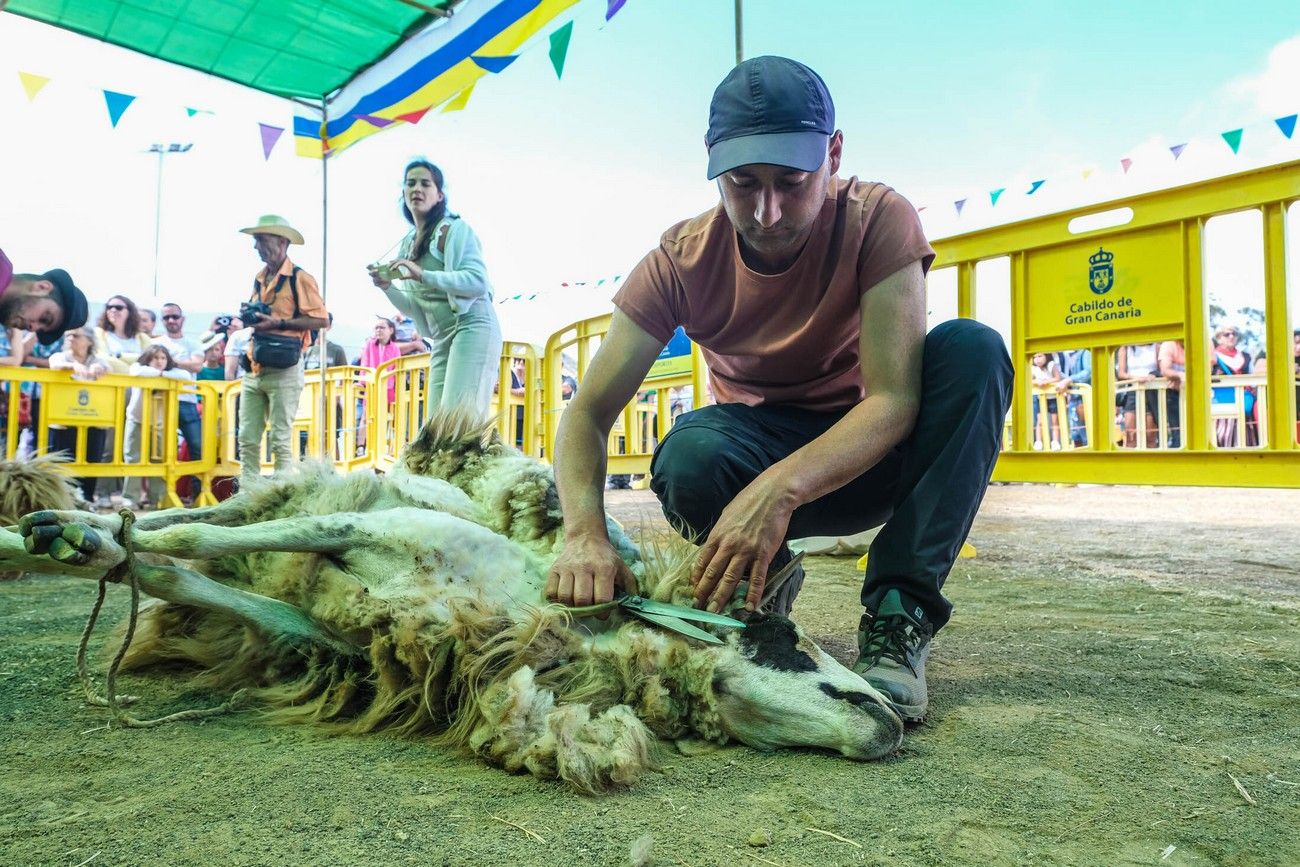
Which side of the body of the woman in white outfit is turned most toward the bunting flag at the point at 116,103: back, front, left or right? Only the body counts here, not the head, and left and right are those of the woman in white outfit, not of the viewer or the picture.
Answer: right

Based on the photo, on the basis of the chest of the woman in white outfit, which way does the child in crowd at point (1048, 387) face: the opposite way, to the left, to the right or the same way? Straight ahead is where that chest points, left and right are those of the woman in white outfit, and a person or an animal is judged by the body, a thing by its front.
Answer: the same way

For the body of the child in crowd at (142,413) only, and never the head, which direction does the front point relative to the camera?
toward the camera

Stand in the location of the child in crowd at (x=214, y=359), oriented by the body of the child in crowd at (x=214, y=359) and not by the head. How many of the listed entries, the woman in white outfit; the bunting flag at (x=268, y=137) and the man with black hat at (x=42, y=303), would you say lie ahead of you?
3

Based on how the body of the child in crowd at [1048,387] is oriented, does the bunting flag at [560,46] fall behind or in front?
in front

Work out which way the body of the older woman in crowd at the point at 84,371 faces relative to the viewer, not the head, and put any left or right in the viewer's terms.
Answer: facing the viewer

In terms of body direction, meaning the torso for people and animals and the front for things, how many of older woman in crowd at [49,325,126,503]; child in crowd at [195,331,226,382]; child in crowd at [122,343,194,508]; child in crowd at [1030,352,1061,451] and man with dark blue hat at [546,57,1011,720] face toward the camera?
5

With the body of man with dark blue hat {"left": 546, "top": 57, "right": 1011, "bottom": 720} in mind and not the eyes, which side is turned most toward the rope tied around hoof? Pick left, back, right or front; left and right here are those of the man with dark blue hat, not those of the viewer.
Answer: right

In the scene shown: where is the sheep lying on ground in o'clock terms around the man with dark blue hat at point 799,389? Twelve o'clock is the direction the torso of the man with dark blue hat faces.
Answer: The sheep lying on ground is roughly at 2 o'clock from the man with dark blue hat.

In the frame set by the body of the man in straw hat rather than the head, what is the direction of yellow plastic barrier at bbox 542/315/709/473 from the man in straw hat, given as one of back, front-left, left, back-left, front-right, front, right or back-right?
back-left

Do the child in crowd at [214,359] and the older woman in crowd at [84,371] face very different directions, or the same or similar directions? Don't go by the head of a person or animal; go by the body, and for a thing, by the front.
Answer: same or similar directions

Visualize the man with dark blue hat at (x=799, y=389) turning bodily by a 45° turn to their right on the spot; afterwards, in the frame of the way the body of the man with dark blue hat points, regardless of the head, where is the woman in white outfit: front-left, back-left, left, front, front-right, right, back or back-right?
right

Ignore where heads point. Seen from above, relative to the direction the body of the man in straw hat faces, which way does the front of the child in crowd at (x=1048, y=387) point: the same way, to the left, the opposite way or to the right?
the same way

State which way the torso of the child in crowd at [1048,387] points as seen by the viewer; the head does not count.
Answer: toward the camera

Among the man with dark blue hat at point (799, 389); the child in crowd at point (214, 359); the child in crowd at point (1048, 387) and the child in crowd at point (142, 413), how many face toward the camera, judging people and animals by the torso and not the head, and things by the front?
4

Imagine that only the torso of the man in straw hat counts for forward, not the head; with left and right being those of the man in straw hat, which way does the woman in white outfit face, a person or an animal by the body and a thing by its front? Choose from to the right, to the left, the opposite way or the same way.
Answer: the same way

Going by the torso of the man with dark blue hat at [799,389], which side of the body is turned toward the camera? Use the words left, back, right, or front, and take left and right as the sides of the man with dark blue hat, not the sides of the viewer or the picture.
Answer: front
